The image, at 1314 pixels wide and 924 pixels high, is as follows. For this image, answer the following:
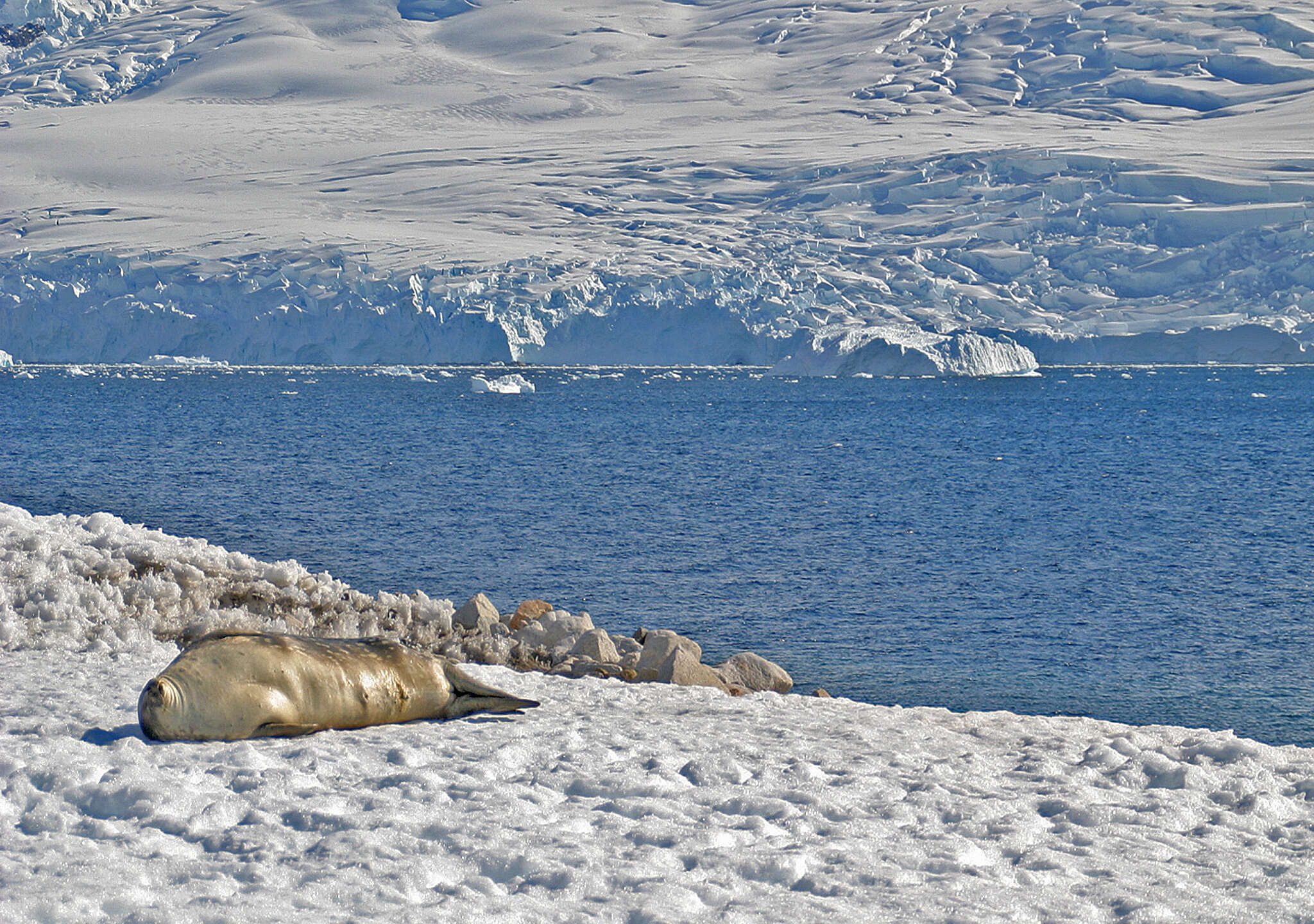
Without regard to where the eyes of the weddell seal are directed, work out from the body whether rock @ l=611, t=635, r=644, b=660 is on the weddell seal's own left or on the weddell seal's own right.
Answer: on the weddell seal's own right

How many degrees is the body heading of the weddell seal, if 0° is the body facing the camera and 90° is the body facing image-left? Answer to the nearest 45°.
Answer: approximately 90°

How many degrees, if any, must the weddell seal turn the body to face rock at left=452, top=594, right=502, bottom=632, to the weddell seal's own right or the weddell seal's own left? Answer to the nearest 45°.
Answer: approximately 90° to the weddell seal's own right

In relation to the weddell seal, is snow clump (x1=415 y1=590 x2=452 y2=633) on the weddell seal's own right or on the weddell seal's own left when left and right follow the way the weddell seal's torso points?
on the weddell seal's own right

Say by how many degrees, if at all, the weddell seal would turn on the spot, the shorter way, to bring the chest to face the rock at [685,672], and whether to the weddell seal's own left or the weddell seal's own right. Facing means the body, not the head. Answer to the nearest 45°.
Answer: approximately 135° to the weddell seal's own right

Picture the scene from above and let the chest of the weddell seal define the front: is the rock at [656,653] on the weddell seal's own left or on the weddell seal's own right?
on the weddell seal's own right

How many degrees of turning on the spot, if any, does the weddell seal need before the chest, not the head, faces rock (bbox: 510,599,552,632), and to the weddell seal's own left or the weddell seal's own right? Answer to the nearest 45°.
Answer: approximately 90° to the weddell seal's own right
